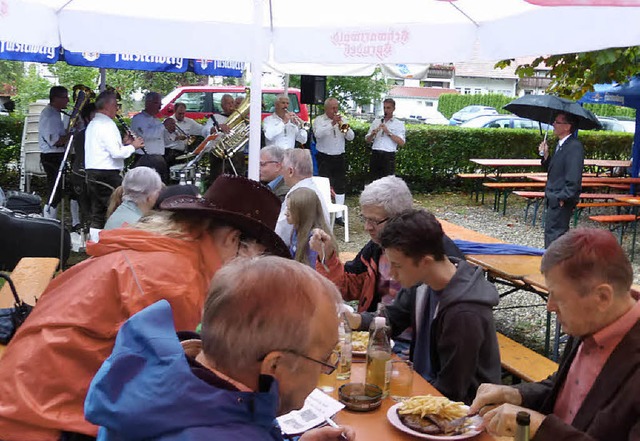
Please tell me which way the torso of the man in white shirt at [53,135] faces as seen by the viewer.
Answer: to the viewer's right

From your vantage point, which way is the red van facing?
to the viewer's left

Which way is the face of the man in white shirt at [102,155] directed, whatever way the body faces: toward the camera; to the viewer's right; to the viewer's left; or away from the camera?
to the viewer's right

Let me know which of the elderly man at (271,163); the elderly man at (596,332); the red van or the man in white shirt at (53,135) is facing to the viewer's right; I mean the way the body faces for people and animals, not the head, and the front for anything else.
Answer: the man in white shirt

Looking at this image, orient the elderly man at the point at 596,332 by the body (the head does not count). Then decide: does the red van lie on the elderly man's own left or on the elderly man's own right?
on the elderly man's own right

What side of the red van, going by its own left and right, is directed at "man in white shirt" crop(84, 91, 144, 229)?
left

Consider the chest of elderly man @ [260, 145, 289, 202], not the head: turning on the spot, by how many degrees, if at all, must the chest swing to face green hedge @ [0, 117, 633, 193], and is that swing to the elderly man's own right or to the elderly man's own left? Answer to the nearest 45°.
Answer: approximately 135° to the elderly man's own right

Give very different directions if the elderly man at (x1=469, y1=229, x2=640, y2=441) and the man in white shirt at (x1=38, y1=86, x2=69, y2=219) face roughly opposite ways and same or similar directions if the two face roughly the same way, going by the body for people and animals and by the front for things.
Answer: very different directions

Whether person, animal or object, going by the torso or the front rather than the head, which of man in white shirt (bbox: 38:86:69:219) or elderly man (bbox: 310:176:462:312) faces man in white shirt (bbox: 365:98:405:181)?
man in white shirt (bbox: 38:86:69:219)

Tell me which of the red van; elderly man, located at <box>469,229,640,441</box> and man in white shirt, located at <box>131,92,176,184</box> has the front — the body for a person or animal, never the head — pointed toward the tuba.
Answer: the man in white shirt

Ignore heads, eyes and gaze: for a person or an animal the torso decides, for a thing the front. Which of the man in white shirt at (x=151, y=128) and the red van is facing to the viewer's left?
the red van

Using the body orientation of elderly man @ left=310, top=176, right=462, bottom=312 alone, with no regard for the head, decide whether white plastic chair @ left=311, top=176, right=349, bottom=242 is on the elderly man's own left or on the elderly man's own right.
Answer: on the elderly man's own right
